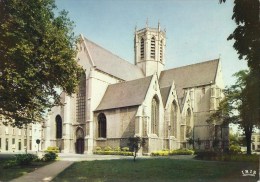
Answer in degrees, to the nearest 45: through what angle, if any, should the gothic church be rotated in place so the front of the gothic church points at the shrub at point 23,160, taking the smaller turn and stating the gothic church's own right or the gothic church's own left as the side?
approximately 45° to the gothic church's own left

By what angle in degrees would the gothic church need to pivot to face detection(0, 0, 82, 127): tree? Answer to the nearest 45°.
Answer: approximately 45° to its left

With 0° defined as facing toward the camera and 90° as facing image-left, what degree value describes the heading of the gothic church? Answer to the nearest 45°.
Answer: approximately 45°

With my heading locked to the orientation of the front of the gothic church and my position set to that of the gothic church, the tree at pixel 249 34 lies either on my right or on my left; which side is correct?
on my left
